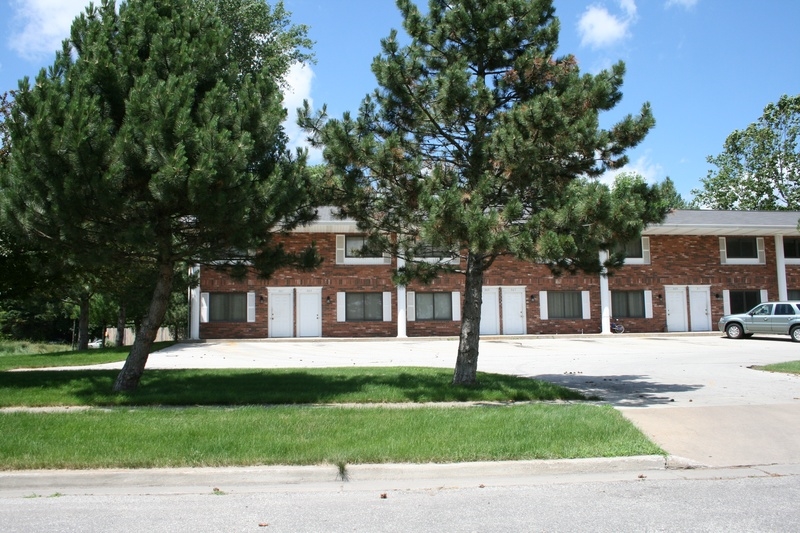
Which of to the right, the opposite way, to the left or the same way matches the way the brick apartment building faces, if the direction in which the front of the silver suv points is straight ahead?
to the left

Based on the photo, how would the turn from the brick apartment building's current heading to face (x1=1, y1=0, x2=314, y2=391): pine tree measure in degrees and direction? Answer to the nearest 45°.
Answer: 0° — it already faces it

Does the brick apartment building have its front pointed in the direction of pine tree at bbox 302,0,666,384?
yes

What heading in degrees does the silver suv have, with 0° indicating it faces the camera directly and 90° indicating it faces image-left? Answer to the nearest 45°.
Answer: approximately 90°

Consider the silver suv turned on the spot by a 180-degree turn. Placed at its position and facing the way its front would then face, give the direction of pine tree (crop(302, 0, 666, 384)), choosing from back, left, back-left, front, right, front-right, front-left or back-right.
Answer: right

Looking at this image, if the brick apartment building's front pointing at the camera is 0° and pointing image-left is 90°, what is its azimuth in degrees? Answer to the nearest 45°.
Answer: approximately 0°

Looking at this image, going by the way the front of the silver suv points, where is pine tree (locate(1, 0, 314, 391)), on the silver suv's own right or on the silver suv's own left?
on the silver suv's own left

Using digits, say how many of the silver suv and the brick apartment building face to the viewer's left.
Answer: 1
